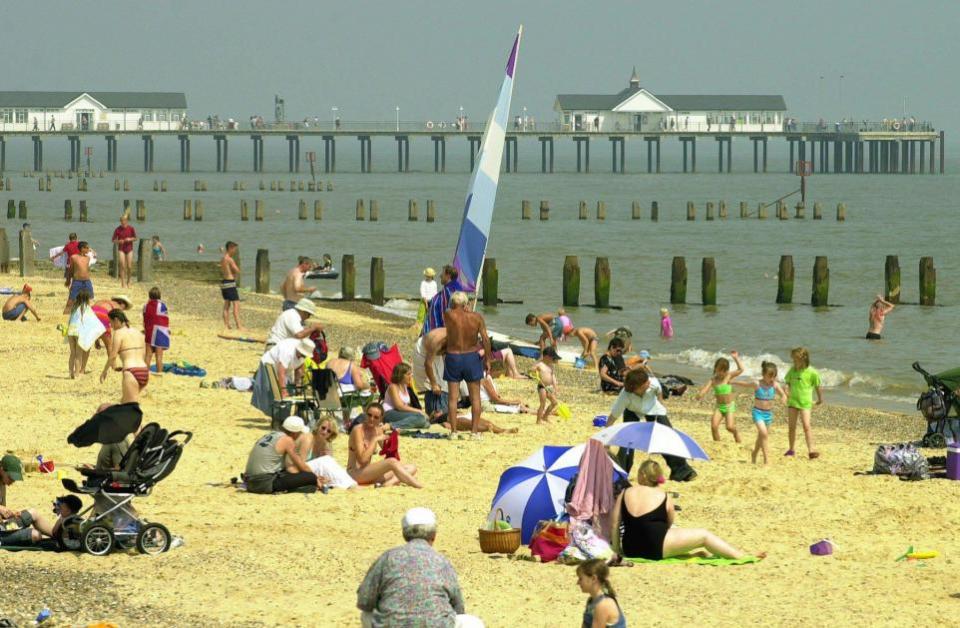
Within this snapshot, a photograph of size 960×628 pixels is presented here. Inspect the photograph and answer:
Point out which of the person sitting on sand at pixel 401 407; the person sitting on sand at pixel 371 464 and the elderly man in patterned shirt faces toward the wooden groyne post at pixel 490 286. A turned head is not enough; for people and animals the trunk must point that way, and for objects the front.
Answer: the elderly man in patterned shirt

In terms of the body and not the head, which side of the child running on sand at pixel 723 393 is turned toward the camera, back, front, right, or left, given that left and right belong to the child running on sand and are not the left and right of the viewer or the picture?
front

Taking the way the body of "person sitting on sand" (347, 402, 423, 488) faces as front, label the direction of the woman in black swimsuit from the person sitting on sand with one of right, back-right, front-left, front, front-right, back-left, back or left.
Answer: front

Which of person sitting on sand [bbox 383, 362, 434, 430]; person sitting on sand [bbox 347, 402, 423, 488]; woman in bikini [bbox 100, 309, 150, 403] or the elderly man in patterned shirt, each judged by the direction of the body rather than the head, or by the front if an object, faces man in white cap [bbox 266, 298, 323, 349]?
the elderly man in patterned shirt

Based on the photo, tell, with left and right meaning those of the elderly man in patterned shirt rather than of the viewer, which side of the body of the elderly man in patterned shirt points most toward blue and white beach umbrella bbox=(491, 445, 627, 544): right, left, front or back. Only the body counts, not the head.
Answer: front

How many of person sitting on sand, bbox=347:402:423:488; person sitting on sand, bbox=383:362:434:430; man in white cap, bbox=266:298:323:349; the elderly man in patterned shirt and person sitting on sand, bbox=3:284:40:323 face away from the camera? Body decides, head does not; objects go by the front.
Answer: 1

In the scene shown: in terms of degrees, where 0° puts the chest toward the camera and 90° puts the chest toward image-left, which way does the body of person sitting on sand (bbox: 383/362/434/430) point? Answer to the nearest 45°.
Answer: approximately 315°

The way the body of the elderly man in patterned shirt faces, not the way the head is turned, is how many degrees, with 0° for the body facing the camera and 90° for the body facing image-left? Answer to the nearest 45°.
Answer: approximately 180°

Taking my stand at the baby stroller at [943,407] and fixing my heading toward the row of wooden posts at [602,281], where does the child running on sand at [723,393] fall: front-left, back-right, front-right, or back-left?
front-left

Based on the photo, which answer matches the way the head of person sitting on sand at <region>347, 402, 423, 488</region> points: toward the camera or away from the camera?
toward the camera

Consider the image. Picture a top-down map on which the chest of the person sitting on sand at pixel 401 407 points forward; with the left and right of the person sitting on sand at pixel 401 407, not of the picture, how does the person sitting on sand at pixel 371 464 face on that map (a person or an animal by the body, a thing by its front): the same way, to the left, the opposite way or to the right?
the same way

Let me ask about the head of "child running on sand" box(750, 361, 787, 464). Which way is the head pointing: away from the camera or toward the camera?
toward the camera
